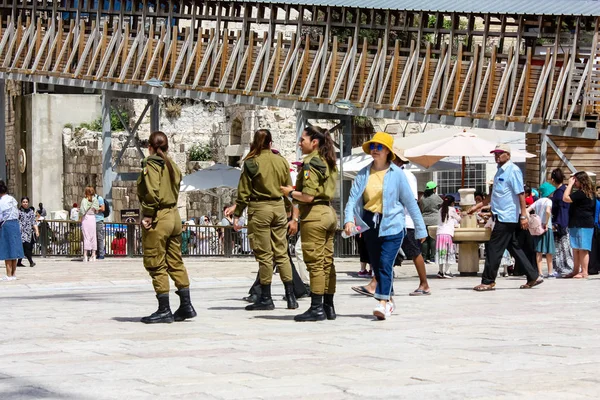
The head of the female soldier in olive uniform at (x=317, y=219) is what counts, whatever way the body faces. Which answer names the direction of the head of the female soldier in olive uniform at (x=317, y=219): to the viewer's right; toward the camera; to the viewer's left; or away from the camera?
to the viewer's left

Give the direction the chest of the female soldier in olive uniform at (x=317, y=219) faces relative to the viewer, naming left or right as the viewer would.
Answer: facing to the left of the viewer

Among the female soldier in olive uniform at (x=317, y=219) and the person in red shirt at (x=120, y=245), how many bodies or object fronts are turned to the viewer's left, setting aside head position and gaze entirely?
1

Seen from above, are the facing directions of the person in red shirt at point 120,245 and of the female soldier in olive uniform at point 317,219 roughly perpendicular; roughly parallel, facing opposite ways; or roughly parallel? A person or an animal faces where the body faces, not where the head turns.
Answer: roughly perpendicular

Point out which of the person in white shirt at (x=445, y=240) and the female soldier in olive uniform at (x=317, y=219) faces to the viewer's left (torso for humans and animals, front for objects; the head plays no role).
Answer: the female soldier in olive uniform
